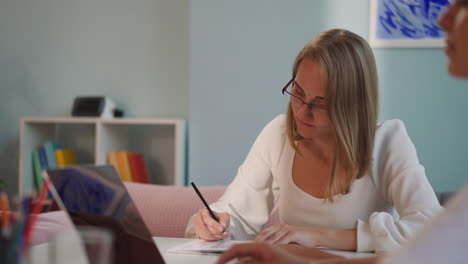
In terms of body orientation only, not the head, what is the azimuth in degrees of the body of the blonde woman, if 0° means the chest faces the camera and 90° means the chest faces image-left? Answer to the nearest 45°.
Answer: approximately 45°

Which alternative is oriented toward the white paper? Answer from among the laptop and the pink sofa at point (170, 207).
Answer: the pink sofa

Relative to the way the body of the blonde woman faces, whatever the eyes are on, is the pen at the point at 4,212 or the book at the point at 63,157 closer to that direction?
the pen

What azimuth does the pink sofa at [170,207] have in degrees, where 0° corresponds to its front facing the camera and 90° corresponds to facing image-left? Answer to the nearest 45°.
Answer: approximately 0°

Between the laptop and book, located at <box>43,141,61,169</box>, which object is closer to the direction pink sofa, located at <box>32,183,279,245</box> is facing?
the laptop

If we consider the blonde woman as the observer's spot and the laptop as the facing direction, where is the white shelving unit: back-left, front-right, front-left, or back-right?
back-right

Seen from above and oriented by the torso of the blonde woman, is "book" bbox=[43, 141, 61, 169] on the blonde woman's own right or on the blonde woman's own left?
on the blonde woman's own right

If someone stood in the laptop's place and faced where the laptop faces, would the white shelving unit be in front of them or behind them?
behind

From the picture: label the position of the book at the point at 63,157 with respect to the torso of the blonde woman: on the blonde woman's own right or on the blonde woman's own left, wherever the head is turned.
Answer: on the blonde woman's own right
